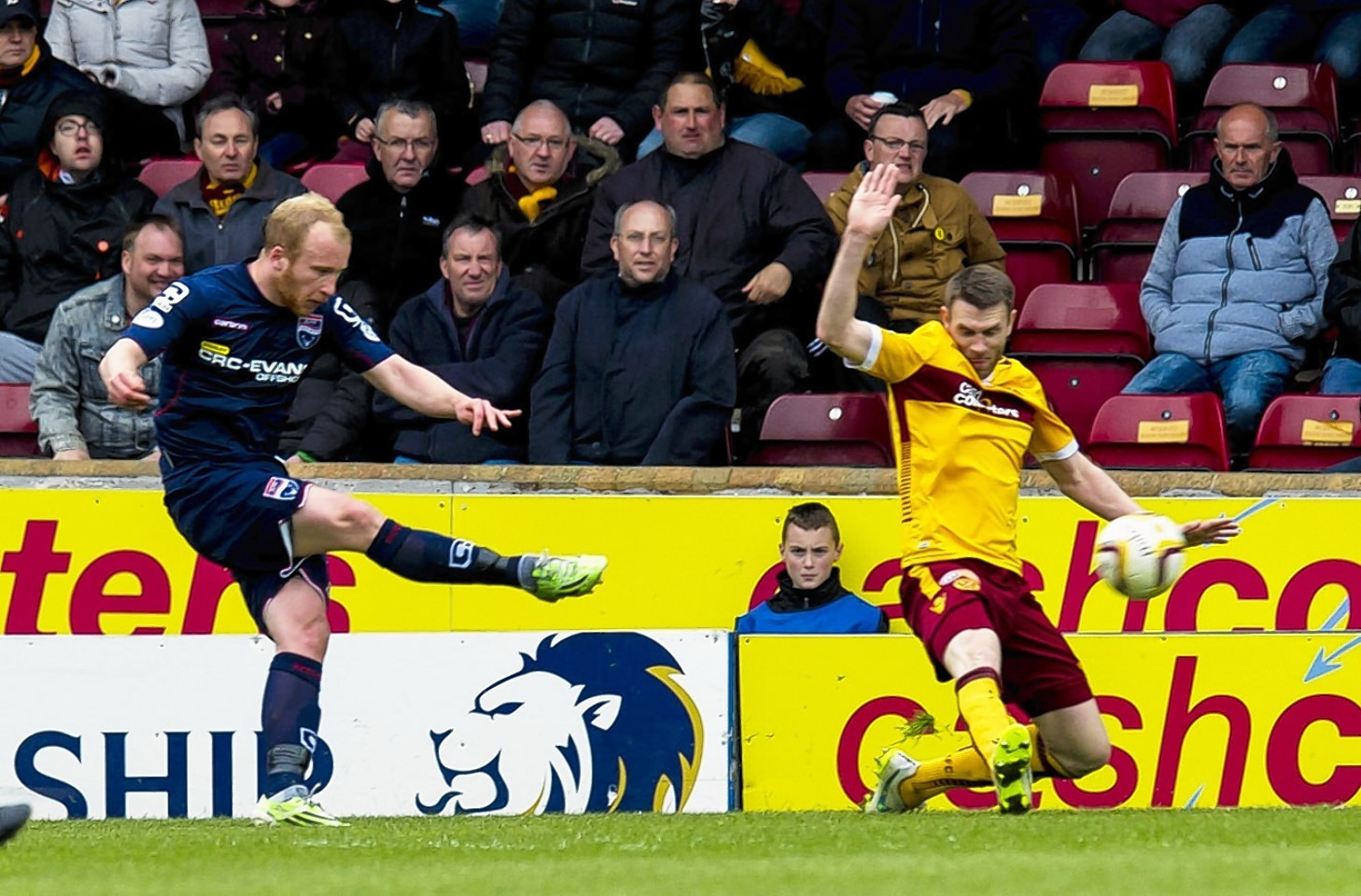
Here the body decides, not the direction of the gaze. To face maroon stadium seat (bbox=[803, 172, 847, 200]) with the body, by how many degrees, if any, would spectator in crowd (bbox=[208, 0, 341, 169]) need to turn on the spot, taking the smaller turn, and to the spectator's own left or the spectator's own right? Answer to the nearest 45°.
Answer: approximately 45° to the spectator's own left

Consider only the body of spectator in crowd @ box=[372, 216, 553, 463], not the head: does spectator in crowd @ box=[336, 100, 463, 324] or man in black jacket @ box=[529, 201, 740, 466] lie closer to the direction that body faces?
the man in black jacket

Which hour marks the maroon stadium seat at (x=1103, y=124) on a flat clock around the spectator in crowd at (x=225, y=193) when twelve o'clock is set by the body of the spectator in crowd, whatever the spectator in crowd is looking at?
The maroon stadium seat is roughly at 9 o'clock from the spectator in crowd.

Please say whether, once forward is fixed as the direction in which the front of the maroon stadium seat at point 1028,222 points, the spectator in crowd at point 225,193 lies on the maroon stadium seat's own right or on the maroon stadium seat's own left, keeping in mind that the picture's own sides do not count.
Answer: on the maroon stadium seat's own right

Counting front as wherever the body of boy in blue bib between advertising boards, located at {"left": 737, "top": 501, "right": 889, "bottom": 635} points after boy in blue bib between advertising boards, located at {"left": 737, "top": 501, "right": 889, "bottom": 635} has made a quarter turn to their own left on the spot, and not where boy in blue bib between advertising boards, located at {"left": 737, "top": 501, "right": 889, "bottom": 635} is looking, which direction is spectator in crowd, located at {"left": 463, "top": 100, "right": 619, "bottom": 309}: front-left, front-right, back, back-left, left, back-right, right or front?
back-left

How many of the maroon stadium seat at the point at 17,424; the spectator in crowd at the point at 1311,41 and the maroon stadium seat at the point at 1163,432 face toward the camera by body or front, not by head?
3

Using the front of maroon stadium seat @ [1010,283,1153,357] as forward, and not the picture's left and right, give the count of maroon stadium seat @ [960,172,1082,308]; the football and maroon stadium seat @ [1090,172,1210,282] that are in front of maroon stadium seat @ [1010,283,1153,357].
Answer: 1

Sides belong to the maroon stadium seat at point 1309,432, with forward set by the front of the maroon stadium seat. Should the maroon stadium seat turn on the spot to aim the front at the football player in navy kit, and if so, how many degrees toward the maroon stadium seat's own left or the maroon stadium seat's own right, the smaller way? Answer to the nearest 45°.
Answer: approximately 45° to the maroon stadium seat's own right

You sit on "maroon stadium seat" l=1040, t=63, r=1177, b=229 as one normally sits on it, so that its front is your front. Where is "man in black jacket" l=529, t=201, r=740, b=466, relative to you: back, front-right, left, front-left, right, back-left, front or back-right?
front-right

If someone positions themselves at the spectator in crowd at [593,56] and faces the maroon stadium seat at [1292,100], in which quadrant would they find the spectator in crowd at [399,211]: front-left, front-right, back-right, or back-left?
back-right
